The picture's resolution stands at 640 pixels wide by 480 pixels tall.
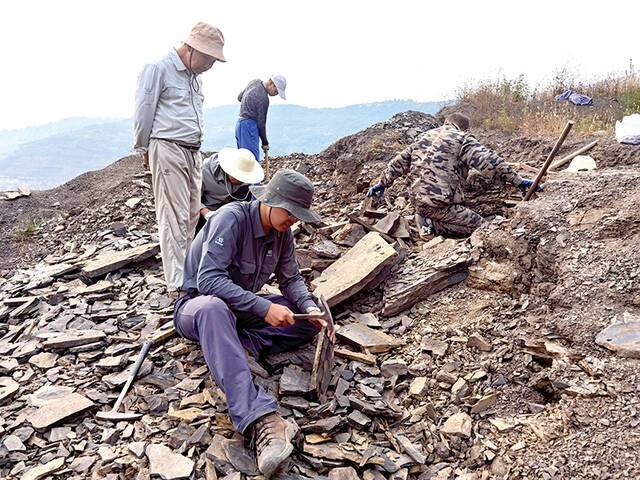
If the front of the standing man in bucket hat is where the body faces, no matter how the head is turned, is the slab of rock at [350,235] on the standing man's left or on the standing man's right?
on the standing man's left

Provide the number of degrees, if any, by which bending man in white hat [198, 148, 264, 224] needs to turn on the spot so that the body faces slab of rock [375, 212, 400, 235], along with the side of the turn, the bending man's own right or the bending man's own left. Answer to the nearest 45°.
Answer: approximately 45° to the bending man's own left

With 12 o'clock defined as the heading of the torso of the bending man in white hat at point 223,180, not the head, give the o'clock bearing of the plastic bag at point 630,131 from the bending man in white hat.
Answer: The plastic bag is roughly at 10 o'clock from the bending man in white hat.

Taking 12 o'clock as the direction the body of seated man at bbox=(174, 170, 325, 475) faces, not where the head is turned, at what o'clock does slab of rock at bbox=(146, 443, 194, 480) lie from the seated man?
The slab of rock is roughly at 3 o'clock from the seated man.

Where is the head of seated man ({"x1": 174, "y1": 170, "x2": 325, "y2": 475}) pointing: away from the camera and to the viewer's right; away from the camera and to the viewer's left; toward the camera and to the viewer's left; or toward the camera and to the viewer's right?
toward the camera and to the viewer's right

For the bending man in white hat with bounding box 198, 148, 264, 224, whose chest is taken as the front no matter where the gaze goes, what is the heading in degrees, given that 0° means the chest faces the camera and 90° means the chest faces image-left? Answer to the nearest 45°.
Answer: approximately 315°

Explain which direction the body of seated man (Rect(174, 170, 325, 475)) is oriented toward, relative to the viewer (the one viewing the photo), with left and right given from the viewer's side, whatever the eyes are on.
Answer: facing the viewer and to the right of the viewer

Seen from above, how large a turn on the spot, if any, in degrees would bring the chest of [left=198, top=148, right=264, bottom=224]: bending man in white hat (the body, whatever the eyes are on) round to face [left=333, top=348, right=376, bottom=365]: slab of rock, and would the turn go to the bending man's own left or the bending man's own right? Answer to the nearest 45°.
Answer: approximately 45° to the bending man's own right

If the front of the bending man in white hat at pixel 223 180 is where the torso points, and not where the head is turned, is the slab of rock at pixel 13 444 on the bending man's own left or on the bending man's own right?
on the bending man's own right

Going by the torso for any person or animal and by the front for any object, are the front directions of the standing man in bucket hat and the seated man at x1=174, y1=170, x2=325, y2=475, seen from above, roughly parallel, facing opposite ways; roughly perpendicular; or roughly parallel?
roughly parallel

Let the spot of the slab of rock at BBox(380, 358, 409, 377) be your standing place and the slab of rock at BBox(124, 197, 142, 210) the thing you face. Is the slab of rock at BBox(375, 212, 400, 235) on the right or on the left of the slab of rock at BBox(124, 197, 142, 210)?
right

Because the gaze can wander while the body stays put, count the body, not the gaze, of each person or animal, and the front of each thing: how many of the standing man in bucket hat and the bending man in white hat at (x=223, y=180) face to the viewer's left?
0

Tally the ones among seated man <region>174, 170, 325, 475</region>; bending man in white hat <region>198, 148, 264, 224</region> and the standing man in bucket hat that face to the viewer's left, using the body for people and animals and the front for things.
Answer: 0

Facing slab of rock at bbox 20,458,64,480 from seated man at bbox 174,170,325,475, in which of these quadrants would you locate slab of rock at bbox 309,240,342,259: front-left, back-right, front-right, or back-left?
back-right
